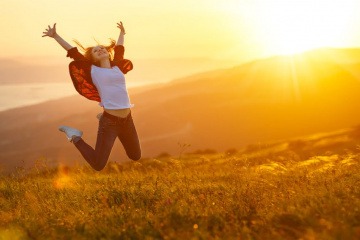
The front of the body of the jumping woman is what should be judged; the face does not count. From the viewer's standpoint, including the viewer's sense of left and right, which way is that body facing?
facing the viewer and to the right of the viewer
